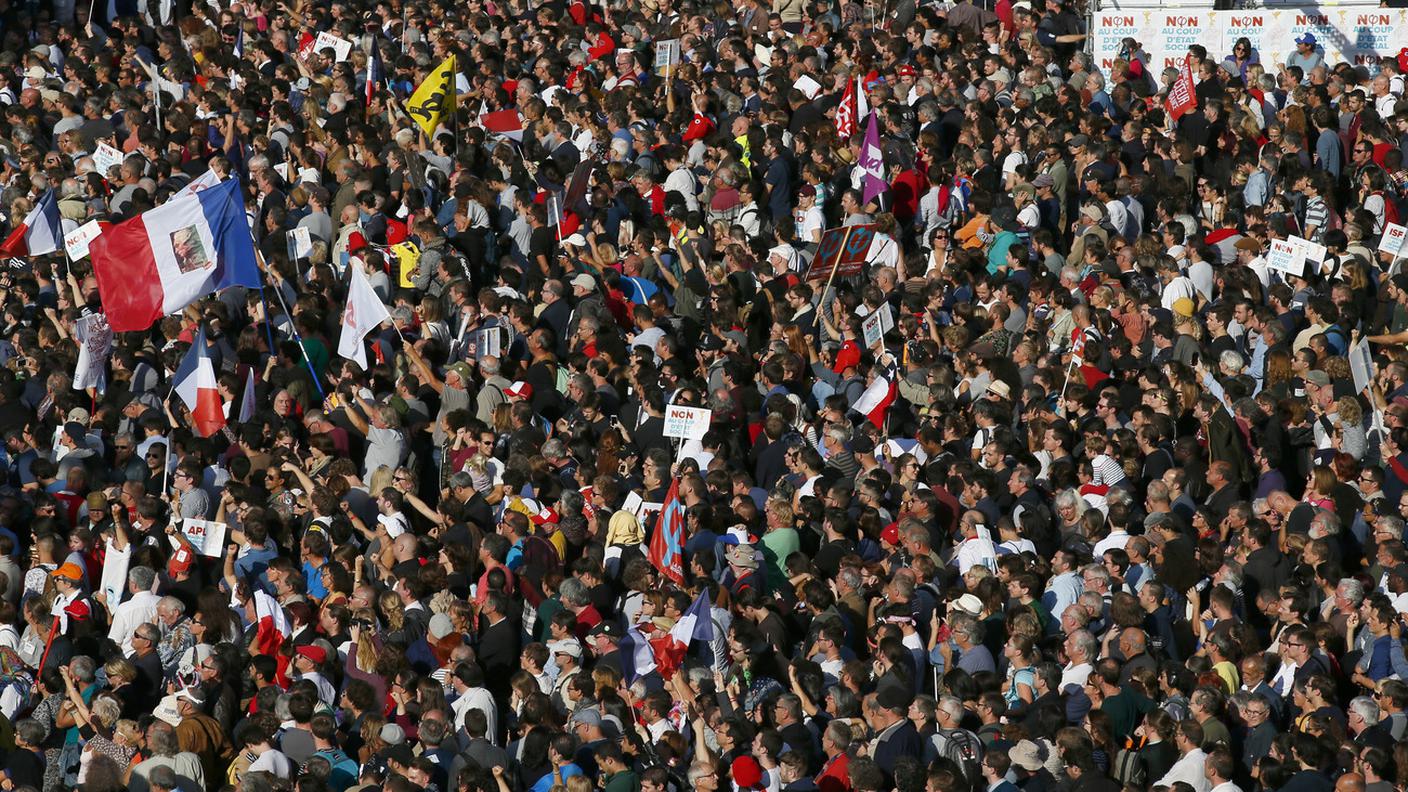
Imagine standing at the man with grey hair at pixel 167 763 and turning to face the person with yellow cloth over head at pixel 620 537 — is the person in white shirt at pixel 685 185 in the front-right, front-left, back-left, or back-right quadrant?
front-left

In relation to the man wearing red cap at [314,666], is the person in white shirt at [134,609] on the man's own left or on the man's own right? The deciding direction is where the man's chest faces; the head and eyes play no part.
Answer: on the man's own right

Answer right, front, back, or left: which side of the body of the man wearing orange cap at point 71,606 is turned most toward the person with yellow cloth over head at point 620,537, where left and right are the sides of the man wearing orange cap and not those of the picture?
left

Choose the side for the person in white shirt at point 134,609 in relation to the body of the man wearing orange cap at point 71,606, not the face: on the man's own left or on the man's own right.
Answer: on the man's own left

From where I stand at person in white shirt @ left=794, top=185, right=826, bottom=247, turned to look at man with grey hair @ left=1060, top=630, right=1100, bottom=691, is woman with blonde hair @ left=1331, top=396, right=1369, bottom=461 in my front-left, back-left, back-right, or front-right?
front-left

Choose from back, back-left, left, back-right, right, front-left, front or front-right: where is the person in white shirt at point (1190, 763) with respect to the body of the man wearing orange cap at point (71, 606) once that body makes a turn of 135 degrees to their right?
back-right

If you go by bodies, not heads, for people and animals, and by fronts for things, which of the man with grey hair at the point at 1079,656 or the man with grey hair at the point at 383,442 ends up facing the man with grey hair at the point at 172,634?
the man with grey hair at the point at 1079,656

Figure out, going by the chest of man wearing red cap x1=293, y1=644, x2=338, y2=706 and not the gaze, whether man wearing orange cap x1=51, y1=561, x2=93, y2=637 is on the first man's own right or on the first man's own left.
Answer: on the first man's own right

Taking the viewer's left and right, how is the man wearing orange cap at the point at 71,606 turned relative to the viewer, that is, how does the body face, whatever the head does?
facing the viewer and to the left of the viewer
